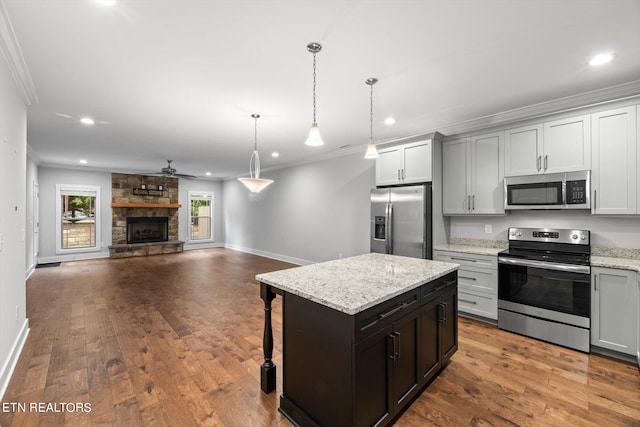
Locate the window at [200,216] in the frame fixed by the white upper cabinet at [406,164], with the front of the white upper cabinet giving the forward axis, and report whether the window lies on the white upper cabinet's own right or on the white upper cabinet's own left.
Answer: on the white upper cabinet's own right

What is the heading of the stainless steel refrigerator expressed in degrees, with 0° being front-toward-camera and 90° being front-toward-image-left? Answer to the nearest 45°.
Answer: approximately 45°

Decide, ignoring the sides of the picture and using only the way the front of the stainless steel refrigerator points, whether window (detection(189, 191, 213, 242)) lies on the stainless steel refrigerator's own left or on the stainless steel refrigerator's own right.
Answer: on the stainless steel refrigerator's own right

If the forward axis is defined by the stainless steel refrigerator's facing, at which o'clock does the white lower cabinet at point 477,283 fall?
The white lower cabinet is roughly at 8 o'clock from the stainless steel refrigerator.

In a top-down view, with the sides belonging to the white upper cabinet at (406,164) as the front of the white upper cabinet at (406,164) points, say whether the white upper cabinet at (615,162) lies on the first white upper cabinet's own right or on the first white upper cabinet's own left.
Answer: on the first white upper cabinet's own left

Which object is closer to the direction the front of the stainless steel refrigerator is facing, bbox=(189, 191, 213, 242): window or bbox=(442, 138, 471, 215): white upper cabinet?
the window

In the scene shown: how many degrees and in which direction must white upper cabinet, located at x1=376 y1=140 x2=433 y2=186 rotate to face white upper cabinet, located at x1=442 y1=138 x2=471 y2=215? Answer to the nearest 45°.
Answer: approximately 135° to its left

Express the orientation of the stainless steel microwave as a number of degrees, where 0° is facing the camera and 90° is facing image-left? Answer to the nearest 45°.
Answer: approximately 0°

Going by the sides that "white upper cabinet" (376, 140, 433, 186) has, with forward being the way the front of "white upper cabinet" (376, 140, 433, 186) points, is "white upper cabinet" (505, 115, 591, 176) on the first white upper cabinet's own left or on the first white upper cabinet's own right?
on the first white upper cabinet's own left
